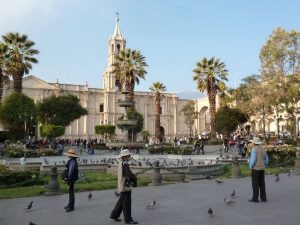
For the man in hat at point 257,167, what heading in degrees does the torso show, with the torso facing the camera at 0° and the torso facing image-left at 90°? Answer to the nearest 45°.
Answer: approximately 135°

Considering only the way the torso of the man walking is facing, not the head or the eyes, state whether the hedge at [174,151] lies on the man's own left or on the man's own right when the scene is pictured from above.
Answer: on the man's own left

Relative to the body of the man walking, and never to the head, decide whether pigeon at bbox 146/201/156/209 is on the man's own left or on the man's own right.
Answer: on the man's own left

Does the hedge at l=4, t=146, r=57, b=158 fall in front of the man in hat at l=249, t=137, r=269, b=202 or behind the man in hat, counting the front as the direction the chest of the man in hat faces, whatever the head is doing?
in front
